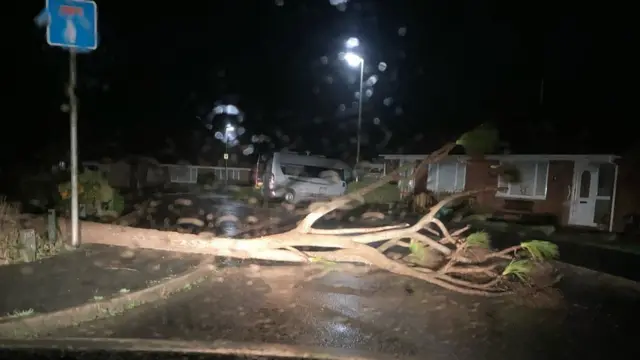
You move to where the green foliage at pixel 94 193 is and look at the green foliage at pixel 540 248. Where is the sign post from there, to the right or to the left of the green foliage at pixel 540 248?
right

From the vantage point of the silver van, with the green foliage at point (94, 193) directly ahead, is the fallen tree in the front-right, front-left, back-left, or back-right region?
front-left

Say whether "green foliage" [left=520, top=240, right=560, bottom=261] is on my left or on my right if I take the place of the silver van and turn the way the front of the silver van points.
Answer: on my right

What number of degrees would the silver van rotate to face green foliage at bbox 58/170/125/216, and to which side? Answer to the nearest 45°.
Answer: approximately 180°
